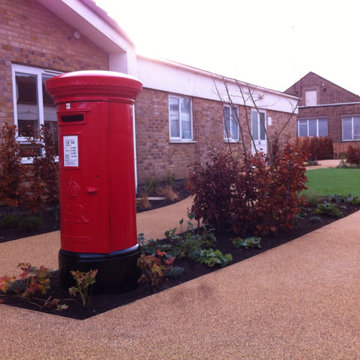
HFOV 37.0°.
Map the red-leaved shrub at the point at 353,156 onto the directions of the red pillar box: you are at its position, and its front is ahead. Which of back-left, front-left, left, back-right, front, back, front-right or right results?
back

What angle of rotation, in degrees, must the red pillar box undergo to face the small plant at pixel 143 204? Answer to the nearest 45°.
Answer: approximately 135° to its right

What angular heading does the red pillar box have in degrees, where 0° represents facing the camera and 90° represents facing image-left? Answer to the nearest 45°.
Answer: approximately 45°

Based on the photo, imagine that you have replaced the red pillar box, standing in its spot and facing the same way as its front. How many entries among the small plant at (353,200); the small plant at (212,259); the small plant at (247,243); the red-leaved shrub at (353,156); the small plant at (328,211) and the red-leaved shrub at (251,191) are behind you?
6

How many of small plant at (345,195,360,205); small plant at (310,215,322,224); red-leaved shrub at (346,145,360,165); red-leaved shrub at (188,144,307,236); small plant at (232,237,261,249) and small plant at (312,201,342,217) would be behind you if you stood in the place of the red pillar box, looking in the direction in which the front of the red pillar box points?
6

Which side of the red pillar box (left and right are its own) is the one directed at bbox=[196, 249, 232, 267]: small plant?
back

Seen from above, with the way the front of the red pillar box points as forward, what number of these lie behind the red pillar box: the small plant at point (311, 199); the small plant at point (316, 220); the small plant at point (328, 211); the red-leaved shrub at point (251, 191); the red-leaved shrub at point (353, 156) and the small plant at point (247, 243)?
6

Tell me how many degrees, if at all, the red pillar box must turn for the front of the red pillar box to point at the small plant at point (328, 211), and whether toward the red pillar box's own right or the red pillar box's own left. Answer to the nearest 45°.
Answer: approximately 180°

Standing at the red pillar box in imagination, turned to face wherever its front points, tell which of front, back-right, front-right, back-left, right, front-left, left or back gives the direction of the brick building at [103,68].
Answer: back-right

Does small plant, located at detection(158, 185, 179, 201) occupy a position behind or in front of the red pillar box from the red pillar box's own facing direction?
behind

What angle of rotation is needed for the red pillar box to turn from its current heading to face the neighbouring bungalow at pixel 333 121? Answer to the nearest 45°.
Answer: approximately 180°

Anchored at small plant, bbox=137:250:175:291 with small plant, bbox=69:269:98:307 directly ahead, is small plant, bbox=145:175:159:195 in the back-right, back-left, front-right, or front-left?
back-right

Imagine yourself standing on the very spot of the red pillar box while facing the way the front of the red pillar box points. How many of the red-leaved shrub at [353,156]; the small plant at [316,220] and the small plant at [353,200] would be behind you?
3

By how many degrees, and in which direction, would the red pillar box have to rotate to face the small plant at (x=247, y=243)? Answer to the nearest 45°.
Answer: approximately 180°

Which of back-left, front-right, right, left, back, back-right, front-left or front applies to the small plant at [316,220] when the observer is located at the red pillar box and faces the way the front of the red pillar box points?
back

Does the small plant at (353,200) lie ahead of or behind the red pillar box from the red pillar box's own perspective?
behind
